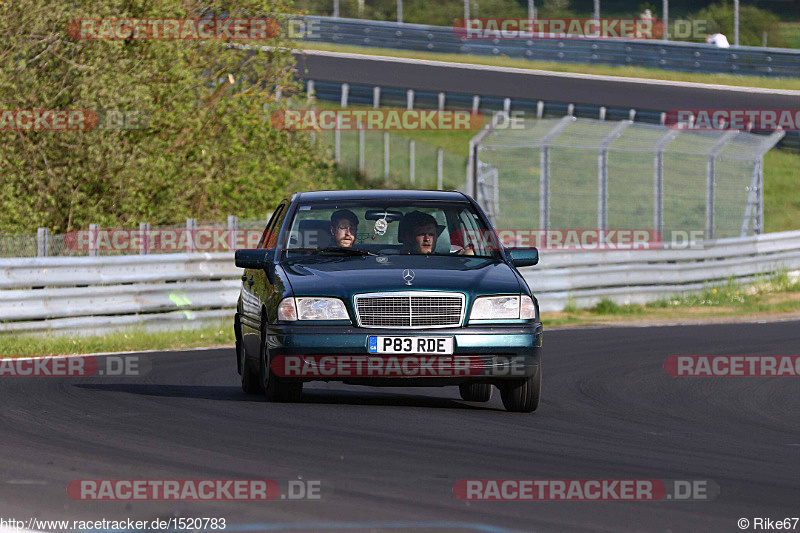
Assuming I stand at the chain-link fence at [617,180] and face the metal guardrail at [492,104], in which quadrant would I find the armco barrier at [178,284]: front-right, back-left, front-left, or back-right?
back-left

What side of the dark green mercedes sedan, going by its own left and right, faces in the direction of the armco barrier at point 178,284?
back

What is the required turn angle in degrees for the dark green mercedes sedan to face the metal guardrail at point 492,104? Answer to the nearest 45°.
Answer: approximately 180°

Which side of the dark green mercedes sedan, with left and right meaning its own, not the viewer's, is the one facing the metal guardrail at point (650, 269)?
back

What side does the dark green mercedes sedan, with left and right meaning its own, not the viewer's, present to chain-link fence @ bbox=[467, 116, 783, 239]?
back

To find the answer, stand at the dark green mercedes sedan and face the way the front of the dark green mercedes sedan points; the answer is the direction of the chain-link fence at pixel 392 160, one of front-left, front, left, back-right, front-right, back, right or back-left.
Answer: back

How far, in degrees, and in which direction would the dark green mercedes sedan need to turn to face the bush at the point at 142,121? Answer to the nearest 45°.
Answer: approximately 180°

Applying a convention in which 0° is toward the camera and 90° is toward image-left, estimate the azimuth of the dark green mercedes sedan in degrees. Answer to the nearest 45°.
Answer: approximately 0°
